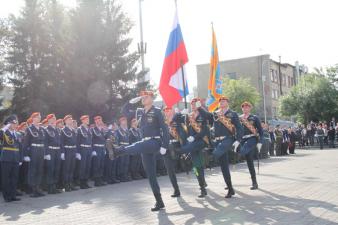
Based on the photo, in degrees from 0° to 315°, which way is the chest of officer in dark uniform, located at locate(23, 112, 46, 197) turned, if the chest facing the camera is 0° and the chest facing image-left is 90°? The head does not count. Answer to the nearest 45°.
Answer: approximately 315°

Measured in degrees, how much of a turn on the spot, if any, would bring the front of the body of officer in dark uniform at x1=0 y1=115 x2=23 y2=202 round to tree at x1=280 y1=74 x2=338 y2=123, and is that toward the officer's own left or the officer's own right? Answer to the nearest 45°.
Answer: approximately 90° to the officer's own left

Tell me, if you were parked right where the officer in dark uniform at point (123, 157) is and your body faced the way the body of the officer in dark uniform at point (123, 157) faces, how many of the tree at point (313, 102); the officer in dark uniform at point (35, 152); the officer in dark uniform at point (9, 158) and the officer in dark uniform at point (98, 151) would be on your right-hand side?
3

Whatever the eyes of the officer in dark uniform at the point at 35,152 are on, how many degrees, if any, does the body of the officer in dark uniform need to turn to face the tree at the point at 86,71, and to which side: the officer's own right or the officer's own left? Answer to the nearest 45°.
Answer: approximately 135° to the officer's own left
